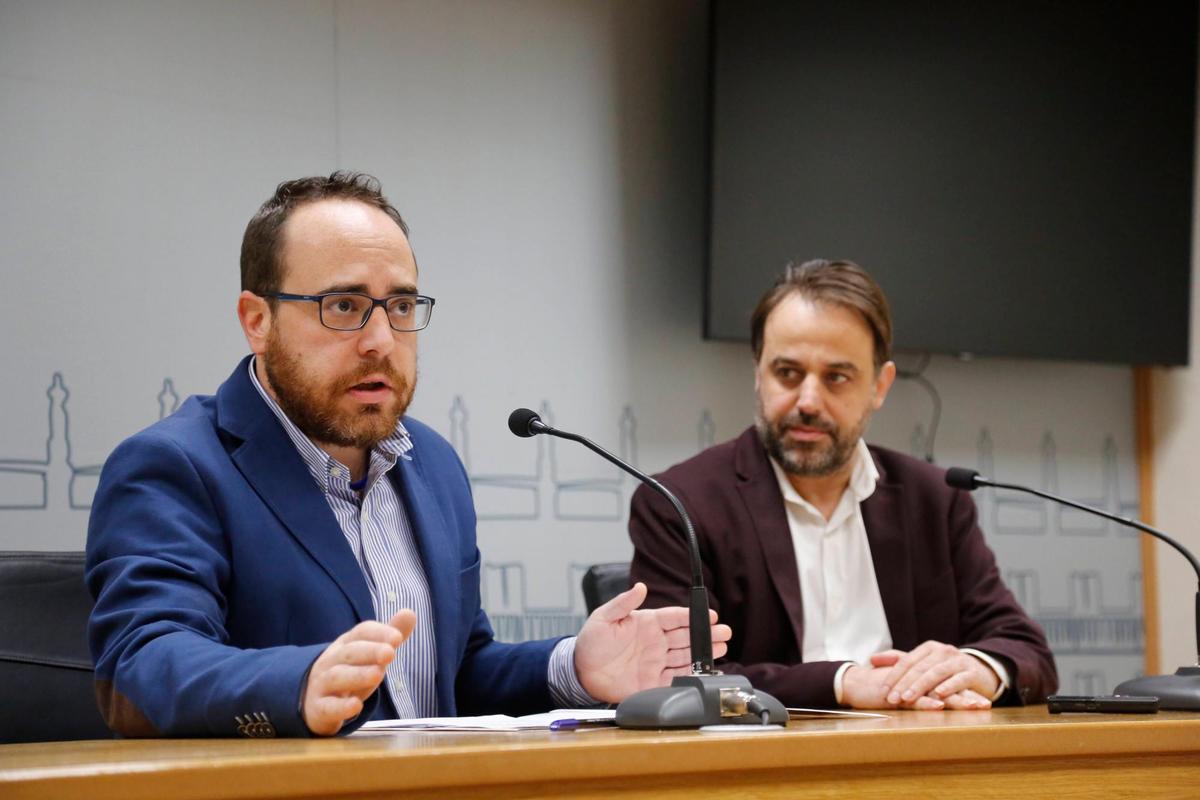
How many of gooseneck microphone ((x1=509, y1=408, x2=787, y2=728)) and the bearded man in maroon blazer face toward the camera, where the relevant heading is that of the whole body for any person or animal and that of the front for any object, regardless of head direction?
1

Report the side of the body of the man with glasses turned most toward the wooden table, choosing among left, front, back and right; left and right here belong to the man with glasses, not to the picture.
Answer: front

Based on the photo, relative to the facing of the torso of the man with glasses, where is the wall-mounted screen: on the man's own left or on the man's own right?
on the man's own left

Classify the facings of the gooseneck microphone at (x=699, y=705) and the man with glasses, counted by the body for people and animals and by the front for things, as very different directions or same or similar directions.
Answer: very different directions

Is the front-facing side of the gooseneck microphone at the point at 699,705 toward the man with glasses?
yes

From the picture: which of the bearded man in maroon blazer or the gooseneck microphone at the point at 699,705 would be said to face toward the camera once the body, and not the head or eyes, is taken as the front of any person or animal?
the bearded man in maroon blazer

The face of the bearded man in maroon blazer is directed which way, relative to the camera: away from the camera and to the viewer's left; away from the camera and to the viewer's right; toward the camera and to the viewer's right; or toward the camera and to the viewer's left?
toward the camera and to the viewer's left

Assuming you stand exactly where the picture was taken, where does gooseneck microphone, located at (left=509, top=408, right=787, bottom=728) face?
facing away from the viewer and to the left of the viewer

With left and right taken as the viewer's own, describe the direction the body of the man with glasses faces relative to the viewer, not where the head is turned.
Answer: facing the viewer and to the right of the viewer

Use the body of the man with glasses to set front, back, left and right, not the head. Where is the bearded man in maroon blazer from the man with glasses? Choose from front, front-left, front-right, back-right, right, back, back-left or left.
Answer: left

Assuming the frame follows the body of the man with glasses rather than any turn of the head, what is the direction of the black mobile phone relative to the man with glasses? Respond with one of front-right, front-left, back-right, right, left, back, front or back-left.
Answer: front-left

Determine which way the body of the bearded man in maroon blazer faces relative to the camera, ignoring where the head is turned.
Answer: toward the camera
